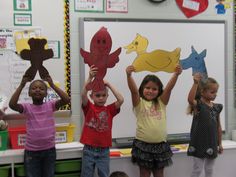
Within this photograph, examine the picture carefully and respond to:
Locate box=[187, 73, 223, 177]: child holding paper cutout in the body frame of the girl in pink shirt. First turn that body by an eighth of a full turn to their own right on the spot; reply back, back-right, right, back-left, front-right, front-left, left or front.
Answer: back-left

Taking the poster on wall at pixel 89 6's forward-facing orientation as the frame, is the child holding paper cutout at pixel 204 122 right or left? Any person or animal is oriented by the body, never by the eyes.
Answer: on its left

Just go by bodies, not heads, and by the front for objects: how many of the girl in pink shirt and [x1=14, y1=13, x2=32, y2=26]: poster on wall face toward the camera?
2

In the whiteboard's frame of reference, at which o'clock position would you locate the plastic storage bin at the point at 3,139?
The plastic storage bin is roughly at 2 o'clock from the whiteboard.
